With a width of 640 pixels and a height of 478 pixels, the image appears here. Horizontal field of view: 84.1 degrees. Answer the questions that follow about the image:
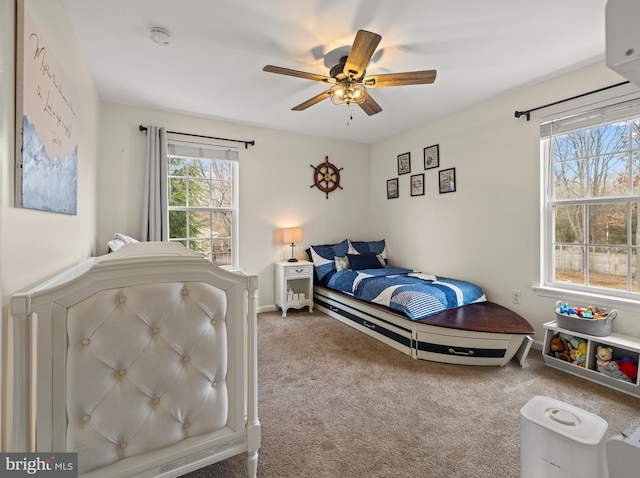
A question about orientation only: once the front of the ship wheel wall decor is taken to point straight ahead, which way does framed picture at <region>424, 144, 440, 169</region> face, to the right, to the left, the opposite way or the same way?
to the right

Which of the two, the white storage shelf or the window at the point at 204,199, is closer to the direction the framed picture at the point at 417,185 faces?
the window

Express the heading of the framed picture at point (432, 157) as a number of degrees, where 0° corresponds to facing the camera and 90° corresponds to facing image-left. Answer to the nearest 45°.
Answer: approximately 45°

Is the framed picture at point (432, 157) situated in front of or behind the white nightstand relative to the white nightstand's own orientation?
in front

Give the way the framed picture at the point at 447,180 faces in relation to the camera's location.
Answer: facing the viewer and to the left of the viewer

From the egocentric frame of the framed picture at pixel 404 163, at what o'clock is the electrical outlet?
The electrical outlet is roughly at 9 o'clock from the framed picture.

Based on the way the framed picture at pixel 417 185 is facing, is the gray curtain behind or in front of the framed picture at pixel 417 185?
in front
